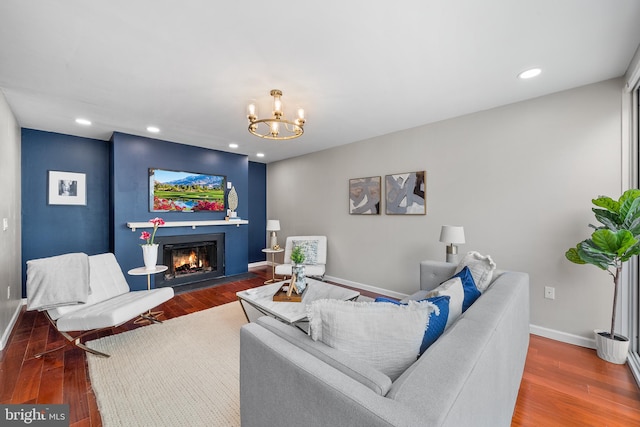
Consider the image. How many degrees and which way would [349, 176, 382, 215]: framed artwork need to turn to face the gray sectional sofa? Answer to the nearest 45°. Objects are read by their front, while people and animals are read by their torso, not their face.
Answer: approximately 45° to its left

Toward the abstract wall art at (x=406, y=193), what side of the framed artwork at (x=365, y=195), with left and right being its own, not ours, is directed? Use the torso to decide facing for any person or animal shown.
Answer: left

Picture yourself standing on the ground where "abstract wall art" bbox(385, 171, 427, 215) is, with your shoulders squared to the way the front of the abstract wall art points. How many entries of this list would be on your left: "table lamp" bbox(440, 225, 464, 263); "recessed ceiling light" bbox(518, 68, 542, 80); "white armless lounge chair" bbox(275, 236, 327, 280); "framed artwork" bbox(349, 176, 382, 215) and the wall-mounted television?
2

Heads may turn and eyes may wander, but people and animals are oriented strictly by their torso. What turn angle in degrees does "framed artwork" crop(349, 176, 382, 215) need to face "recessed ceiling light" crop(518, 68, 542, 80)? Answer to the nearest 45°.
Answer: approximately 90° to its left

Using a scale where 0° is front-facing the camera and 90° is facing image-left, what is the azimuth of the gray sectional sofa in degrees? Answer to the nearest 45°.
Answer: approximately 135°

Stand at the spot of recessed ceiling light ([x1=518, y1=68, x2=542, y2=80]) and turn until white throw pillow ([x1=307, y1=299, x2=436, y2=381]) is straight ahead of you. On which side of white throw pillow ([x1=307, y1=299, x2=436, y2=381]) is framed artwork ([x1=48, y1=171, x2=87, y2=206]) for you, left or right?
right

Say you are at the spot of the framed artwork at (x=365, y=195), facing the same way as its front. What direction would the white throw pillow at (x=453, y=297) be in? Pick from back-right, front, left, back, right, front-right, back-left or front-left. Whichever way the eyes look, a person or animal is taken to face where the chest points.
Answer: front-left

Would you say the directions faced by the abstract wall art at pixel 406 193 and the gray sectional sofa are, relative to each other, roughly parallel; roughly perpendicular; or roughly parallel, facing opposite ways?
roughly perpendicular

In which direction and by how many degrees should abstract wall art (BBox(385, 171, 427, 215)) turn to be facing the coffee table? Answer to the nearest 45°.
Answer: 0° — it already faces it

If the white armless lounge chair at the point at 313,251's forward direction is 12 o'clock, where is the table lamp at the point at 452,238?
The table lamp is roughly at 9 o'clock from the white armless lounge chair.

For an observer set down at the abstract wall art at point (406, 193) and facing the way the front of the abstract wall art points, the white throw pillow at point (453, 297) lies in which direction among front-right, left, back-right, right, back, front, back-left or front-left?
front-left

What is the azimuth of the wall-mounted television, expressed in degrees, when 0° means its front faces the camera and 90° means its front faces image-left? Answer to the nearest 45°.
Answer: approximately 315°

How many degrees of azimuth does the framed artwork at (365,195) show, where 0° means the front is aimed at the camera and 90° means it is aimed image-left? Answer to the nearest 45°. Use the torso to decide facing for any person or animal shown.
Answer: approximately 45°

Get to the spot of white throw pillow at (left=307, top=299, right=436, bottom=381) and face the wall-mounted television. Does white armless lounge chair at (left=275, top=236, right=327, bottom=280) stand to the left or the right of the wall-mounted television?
right
